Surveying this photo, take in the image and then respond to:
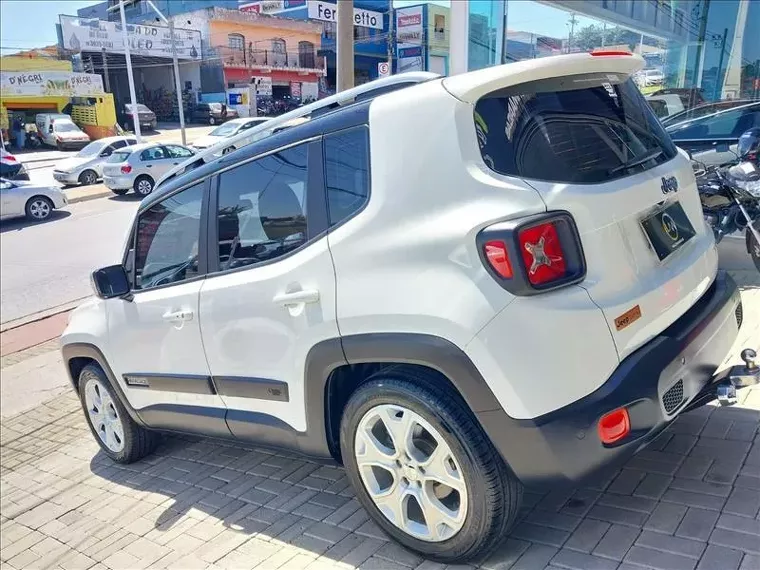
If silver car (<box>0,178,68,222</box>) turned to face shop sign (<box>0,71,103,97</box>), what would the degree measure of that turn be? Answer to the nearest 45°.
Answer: approximately 90° to its left

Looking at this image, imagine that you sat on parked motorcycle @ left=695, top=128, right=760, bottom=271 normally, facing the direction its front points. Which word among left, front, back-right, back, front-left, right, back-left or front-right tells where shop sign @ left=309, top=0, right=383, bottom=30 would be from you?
back

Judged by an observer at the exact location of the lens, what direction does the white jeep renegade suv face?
facing away from the viewer and to the left of the viewer

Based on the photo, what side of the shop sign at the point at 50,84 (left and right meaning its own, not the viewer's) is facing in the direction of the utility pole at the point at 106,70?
left

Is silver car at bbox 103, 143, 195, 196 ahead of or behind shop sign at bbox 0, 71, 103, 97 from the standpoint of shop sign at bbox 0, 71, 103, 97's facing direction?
ahead

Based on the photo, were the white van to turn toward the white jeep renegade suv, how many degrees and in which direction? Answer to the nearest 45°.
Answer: approximately 45° to its right

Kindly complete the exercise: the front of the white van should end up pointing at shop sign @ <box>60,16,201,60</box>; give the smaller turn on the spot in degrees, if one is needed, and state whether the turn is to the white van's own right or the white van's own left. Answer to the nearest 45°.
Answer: approximately 90° to the white van's own left

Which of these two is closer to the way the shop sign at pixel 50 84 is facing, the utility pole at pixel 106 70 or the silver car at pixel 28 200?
the silver car

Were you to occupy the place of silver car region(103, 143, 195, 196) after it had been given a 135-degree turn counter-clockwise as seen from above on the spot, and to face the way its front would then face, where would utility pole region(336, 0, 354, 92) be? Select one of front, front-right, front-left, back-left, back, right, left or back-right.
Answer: left

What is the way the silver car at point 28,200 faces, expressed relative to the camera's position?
facing to the right of the viewer

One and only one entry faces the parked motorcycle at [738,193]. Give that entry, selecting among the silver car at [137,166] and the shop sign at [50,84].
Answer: the shop sign

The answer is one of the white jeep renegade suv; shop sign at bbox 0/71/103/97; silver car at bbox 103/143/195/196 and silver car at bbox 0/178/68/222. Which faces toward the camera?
the shop sign

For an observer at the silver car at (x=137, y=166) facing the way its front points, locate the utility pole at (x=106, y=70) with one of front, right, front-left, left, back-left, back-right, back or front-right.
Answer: front-left

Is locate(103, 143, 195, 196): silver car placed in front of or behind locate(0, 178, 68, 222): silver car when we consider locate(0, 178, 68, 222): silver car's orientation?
in front

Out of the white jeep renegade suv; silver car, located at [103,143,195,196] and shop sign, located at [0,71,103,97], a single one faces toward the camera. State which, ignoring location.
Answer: the shop sign
